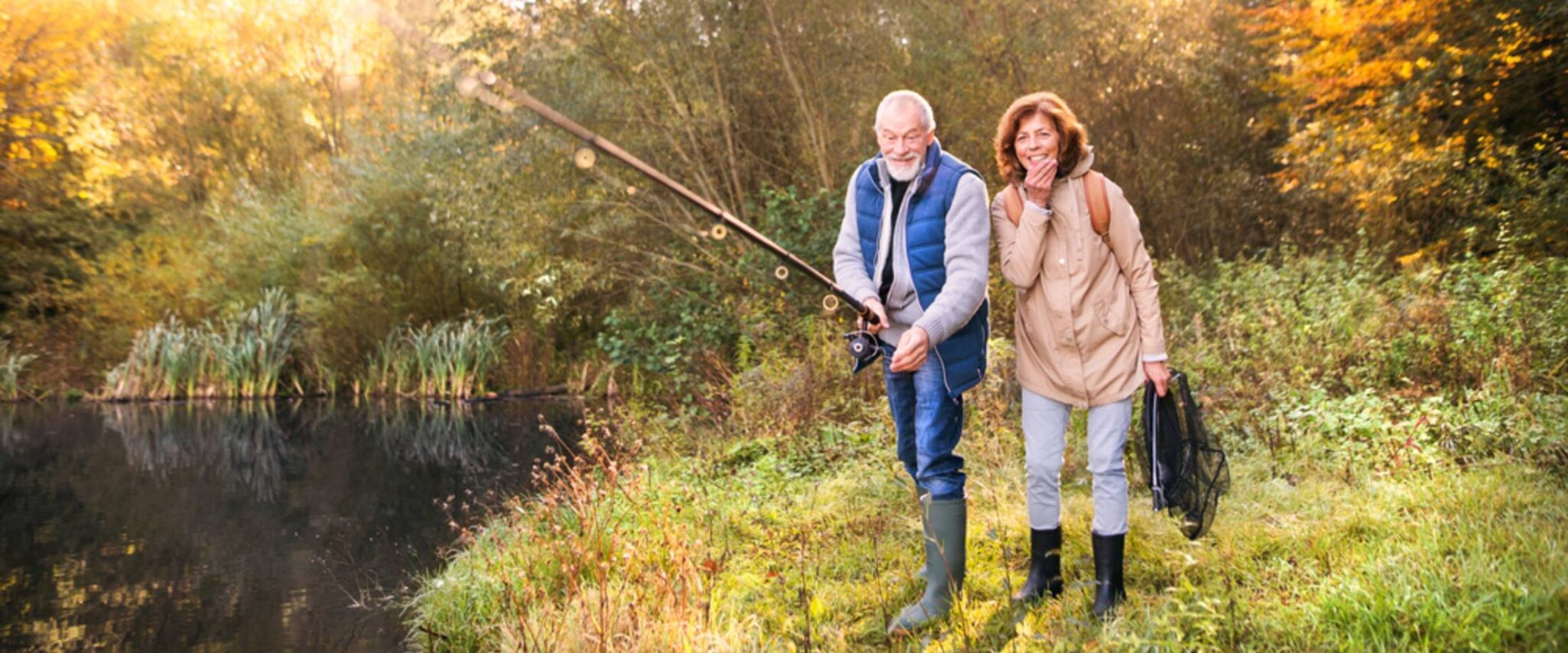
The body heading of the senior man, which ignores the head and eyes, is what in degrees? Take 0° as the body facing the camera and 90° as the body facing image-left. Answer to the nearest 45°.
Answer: approximately 45°

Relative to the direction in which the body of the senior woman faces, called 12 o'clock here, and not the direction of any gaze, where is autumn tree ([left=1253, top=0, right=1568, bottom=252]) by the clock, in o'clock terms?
The autumn tree is roughly at 7 o'clock from the senior woman.

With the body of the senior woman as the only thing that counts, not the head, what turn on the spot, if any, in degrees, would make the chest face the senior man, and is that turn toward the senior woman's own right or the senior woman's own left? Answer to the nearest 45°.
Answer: approximately 90° to the senior woman's own right

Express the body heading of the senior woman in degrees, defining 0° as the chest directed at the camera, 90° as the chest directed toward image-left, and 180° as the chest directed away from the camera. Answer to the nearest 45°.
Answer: approximately 0°

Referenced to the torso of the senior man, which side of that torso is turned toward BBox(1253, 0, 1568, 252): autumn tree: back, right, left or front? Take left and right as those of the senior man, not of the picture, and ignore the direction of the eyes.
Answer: back

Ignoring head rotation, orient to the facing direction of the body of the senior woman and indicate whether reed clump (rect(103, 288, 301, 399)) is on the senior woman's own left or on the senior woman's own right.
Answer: on the senior woman's own right

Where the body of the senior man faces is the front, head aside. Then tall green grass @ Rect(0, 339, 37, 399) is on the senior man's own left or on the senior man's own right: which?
on the senior man's own right

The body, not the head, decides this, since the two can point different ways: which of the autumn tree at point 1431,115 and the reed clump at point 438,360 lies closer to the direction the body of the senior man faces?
the reed clump
